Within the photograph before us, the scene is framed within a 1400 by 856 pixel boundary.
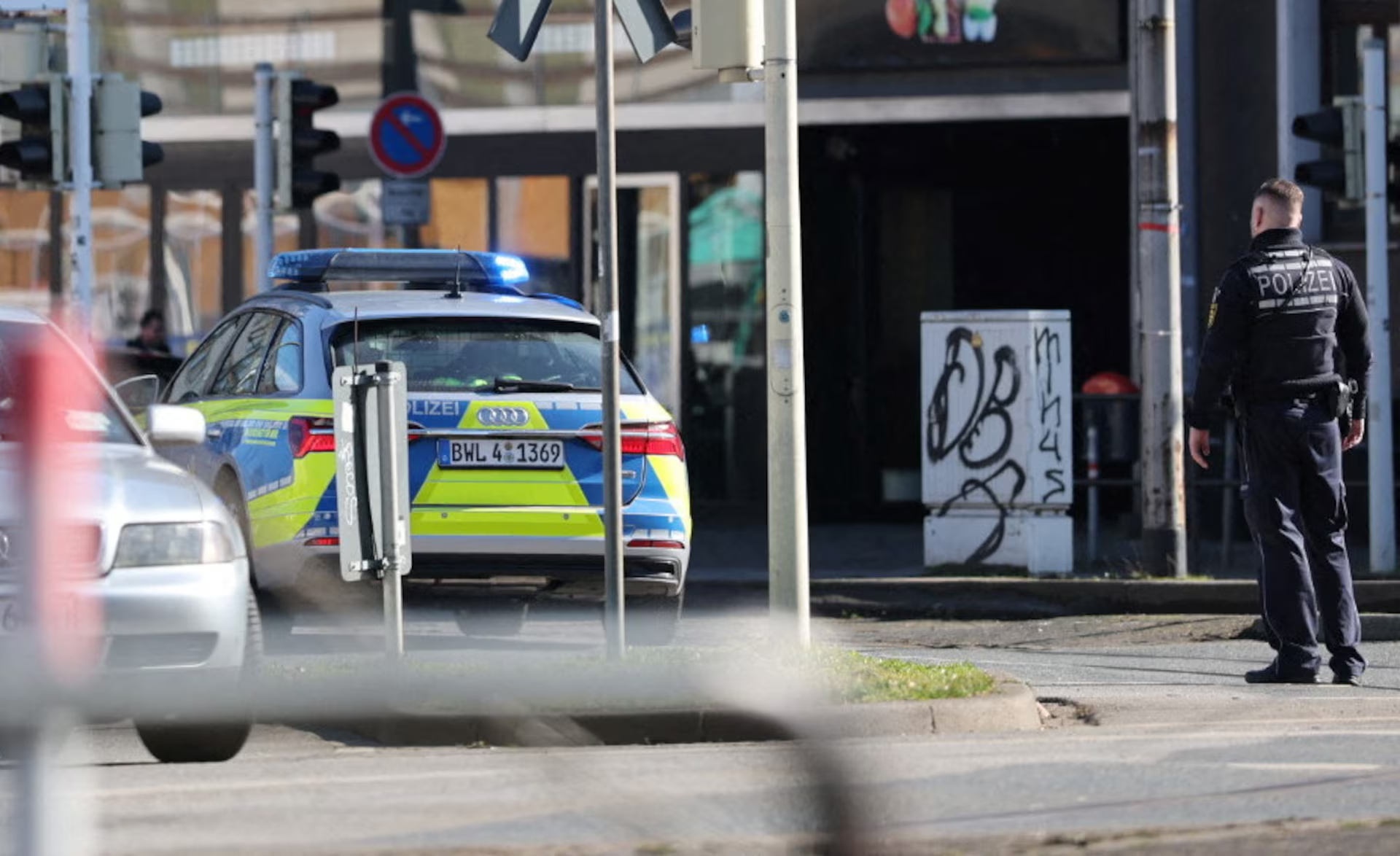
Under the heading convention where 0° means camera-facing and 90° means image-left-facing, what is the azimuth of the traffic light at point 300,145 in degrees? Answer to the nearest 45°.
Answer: approximately 270°

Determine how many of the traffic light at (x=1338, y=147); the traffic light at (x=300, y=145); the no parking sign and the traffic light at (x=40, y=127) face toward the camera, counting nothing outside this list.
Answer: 1

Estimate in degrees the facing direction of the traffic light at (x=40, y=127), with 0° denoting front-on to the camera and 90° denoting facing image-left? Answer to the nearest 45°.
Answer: approximately 90°

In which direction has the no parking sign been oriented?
toward the camera

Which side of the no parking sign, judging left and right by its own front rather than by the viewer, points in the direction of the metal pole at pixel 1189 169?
left

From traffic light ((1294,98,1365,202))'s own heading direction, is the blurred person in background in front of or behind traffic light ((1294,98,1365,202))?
in front

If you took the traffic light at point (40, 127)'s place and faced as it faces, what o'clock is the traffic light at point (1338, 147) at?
the traffic light at point (1338, 147) is roughly at 7 o'clock from the traffic light at point (40, 127).

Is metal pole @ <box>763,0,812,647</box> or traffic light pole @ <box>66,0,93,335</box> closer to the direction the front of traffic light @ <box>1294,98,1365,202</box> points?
the traffic light pole

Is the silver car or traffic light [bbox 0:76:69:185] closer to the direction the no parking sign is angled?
the silver car

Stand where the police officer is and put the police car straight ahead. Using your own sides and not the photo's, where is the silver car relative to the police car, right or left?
left

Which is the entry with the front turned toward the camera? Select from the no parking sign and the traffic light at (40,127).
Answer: the no parking sign

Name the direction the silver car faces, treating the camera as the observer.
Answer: facing the viewer

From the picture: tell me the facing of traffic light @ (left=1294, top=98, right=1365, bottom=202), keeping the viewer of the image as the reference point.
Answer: facing to the left of the viewer

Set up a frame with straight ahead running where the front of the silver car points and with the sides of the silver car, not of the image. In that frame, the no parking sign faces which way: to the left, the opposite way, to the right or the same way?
the same way

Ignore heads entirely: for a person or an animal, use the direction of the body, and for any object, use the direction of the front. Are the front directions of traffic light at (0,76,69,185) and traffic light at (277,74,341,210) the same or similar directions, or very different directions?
very different directions
